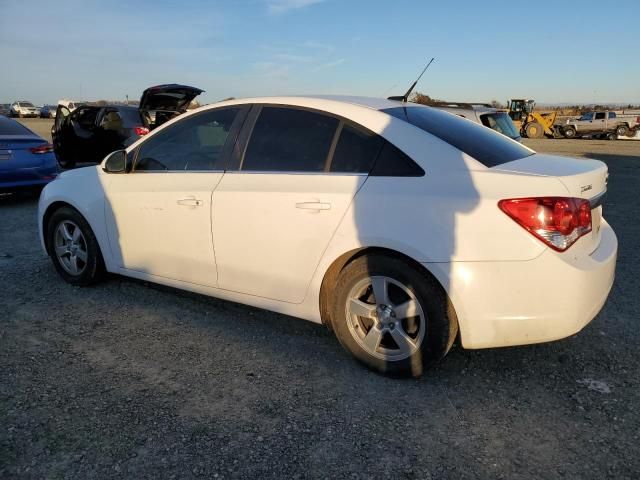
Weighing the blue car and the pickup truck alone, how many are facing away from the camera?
1

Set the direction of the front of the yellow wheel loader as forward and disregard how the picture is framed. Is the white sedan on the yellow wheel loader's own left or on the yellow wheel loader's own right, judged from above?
on the yellow wheel loader's own right

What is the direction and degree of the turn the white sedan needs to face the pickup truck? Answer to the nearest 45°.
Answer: approximately 90° to its right

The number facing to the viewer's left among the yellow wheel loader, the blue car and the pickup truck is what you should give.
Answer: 1

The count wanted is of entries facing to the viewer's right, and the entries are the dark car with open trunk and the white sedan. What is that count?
0

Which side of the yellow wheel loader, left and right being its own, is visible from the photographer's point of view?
right

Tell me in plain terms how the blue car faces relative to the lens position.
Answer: facing away from the viewer

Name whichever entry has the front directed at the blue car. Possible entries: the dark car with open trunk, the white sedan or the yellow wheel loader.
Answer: the white sedan

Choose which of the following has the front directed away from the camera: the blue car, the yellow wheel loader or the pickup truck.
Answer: the blue car

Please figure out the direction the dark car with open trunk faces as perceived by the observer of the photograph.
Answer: facing away from the viewer and to the left of the viewer

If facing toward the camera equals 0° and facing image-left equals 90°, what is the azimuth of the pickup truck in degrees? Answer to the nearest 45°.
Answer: approximately 90°
